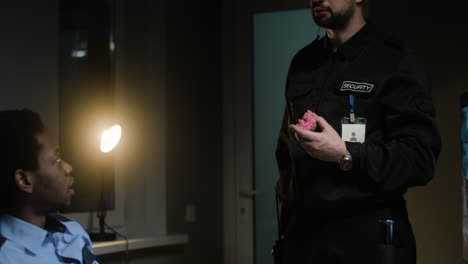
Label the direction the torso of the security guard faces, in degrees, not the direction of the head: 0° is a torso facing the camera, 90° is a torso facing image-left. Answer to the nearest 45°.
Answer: approximately 45°

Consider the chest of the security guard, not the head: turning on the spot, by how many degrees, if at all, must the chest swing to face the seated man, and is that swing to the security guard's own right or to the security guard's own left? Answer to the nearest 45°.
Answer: approximately 45° to the security guard's own right

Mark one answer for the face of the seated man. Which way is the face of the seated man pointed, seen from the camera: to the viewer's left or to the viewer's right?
to the viewer's right
